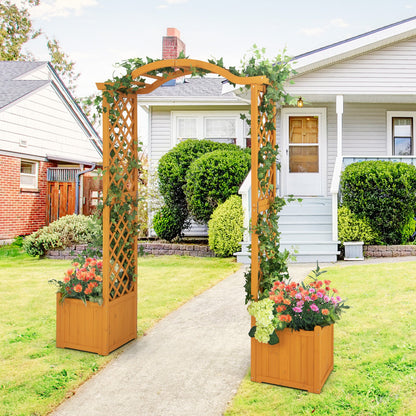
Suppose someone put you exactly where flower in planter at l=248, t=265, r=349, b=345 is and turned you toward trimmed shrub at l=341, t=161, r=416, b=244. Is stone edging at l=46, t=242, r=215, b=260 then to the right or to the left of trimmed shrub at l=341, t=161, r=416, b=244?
left

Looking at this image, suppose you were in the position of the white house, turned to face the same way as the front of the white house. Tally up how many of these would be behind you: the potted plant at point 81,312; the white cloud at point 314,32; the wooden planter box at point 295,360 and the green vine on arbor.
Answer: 1

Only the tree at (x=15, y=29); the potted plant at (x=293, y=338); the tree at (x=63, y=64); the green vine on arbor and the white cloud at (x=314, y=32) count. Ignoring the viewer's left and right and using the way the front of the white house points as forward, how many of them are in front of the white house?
2

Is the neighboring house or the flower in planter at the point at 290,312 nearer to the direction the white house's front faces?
the flower in planter

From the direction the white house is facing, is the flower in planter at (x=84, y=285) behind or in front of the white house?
in front

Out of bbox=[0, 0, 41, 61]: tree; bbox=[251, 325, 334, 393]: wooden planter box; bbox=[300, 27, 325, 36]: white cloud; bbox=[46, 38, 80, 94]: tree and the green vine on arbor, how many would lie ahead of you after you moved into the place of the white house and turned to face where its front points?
2

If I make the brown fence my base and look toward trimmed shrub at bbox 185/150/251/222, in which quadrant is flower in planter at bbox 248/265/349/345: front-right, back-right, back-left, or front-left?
front-right

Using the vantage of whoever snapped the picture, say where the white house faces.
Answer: facing the viewer

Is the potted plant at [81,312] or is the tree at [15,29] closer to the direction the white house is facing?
the potted plant

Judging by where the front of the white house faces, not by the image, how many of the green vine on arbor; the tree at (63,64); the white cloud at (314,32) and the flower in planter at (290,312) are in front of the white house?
2

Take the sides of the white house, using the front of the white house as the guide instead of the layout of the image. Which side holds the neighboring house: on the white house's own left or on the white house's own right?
on the white house's own right

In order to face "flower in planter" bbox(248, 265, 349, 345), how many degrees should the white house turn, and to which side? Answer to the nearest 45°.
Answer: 0° — it already faces it

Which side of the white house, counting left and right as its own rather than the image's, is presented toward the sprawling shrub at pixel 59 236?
right

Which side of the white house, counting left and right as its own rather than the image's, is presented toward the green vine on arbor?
front

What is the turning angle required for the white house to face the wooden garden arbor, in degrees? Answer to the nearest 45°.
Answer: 0° — it already faces it

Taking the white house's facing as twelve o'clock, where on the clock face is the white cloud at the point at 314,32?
The white cloud is roughly at 6 o'clock from the white house.
